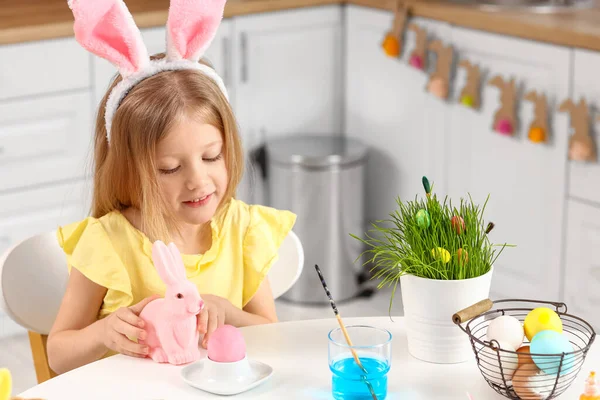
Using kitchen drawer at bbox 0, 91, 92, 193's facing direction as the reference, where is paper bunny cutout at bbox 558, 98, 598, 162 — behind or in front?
in front

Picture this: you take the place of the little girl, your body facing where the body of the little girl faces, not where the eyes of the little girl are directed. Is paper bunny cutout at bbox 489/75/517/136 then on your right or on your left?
on your left

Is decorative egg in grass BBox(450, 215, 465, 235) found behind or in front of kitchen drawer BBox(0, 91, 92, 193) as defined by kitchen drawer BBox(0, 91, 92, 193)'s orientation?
in front

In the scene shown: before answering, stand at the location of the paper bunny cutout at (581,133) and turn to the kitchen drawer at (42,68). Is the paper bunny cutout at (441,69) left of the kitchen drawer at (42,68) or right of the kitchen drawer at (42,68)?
right

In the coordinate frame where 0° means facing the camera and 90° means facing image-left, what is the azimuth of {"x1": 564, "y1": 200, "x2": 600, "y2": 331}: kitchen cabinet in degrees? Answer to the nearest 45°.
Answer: approximately 45°

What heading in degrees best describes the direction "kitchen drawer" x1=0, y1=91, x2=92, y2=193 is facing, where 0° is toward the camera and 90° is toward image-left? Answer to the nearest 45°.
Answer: approximately 315°
